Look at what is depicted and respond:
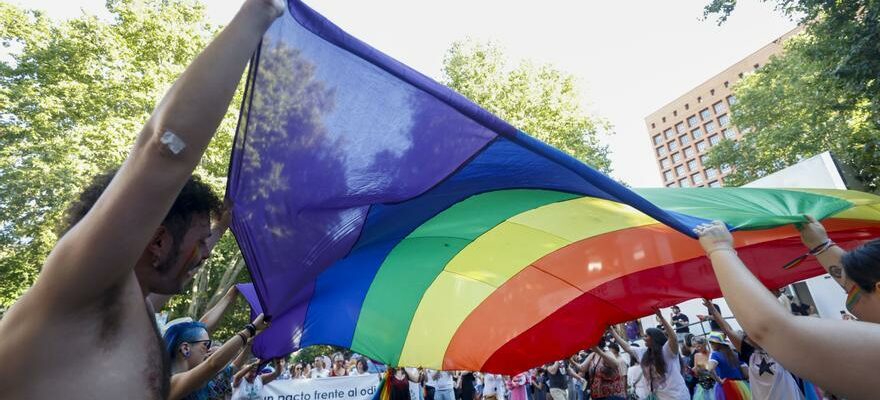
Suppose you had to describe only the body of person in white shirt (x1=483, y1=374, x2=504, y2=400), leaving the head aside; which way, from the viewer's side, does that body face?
toward the camera

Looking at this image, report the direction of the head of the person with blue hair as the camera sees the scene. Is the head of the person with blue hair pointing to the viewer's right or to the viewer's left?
to the viewer's right

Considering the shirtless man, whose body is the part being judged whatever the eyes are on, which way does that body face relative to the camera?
to the viewer's right

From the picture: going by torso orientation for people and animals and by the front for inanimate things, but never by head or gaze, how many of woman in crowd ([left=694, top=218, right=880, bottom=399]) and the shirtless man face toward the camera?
0

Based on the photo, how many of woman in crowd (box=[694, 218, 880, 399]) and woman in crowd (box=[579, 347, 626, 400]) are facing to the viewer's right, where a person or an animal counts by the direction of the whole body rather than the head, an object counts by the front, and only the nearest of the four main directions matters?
0

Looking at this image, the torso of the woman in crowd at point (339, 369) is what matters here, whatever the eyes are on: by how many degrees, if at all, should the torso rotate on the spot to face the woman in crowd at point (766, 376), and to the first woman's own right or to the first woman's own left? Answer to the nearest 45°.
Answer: approximately 45° to the first woman's own left

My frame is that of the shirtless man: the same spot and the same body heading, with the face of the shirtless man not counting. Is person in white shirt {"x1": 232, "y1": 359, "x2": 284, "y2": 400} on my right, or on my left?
on my left

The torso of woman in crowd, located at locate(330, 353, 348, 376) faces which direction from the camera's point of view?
toward the camera

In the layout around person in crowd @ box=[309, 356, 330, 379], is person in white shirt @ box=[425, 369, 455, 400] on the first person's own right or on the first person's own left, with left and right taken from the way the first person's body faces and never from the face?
on the first person's own left

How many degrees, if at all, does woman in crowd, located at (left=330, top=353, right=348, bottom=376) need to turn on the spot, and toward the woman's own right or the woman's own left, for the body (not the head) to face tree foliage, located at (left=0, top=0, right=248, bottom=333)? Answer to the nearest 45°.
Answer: approximately 90° to the woman's own right

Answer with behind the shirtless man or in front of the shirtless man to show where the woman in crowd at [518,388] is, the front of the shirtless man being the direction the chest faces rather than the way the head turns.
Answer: in front

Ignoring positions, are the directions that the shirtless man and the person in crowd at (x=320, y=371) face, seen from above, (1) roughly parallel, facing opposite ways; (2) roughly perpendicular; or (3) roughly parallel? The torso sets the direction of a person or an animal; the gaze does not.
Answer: roughly perpendicular

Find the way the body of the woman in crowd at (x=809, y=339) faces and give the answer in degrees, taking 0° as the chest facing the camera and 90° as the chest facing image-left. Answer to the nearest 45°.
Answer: approximately 135°

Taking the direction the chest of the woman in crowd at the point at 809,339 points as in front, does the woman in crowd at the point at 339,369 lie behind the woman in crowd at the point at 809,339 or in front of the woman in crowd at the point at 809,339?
in front

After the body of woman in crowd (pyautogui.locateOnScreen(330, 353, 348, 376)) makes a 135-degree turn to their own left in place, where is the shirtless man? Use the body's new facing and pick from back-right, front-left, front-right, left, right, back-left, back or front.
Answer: back-right

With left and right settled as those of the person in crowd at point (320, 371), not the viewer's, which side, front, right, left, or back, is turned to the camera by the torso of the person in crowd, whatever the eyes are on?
front

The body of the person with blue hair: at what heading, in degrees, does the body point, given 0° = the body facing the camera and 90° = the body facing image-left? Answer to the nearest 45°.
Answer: approximately 270°

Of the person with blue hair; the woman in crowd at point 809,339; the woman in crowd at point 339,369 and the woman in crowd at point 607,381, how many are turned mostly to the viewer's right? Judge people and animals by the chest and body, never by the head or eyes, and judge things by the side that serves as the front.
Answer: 1
